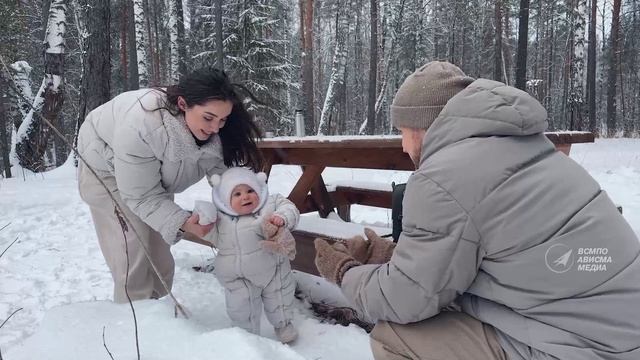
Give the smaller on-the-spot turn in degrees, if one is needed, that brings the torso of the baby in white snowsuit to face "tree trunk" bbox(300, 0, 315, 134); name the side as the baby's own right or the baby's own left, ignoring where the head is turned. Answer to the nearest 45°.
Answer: approximately 180°

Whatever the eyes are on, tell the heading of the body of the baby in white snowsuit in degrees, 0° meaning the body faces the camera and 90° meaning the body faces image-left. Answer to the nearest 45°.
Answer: approximately 0°

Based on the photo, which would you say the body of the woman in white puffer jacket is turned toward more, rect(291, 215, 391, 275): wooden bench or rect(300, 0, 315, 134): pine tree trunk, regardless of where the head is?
the wooden bench

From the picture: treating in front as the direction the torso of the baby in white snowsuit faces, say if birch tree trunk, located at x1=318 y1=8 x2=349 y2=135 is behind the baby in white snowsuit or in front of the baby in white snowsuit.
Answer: behind

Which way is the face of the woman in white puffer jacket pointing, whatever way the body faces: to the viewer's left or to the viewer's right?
to the viewer's right

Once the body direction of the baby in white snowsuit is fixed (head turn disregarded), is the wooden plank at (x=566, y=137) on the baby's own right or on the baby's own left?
on the baby's own left

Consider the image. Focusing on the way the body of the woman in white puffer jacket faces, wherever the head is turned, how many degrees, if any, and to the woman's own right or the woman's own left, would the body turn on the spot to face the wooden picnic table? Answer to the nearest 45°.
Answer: approximately 90° to the woman's own left
